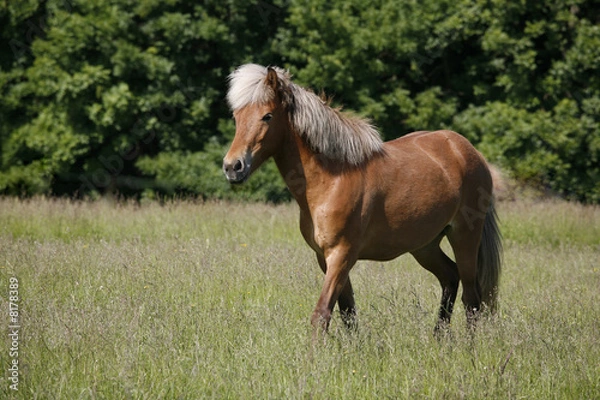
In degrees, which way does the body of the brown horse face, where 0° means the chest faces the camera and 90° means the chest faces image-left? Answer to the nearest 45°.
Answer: approximately 45°
